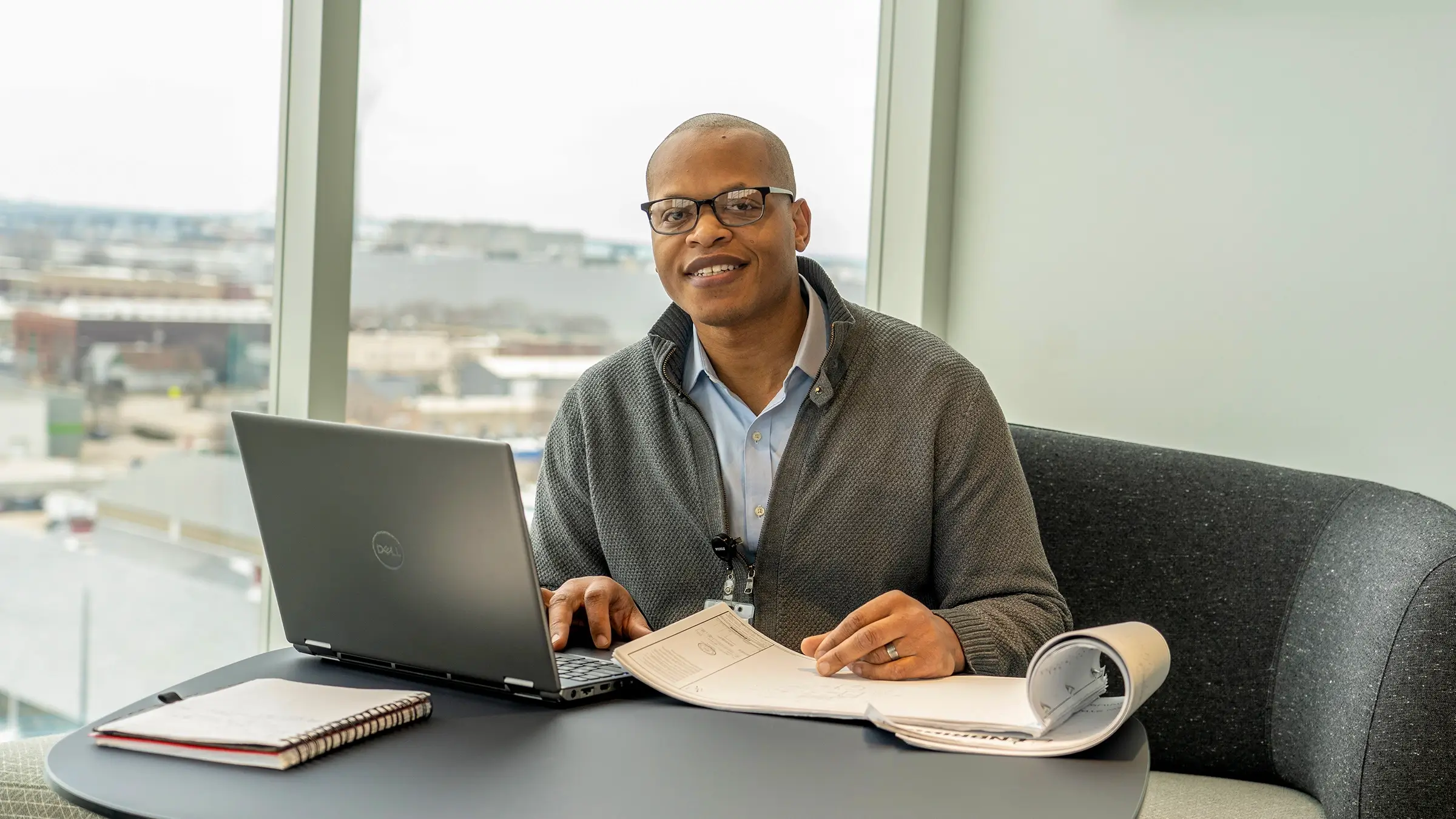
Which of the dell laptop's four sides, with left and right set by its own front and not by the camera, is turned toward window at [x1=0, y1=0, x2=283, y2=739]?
left

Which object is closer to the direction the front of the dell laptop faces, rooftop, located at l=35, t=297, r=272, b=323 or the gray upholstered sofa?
the gray upholstered sofa

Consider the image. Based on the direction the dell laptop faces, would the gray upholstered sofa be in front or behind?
in front

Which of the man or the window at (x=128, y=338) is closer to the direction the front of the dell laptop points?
the man

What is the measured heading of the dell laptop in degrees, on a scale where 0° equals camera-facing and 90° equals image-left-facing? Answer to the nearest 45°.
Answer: approximately 225°

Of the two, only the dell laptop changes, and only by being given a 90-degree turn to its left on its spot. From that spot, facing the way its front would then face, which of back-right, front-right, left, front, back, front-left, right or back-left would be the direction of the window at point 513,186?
front-right

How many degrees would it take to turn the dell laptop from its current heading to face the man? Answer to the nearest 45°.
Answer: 0° — it already faces them
